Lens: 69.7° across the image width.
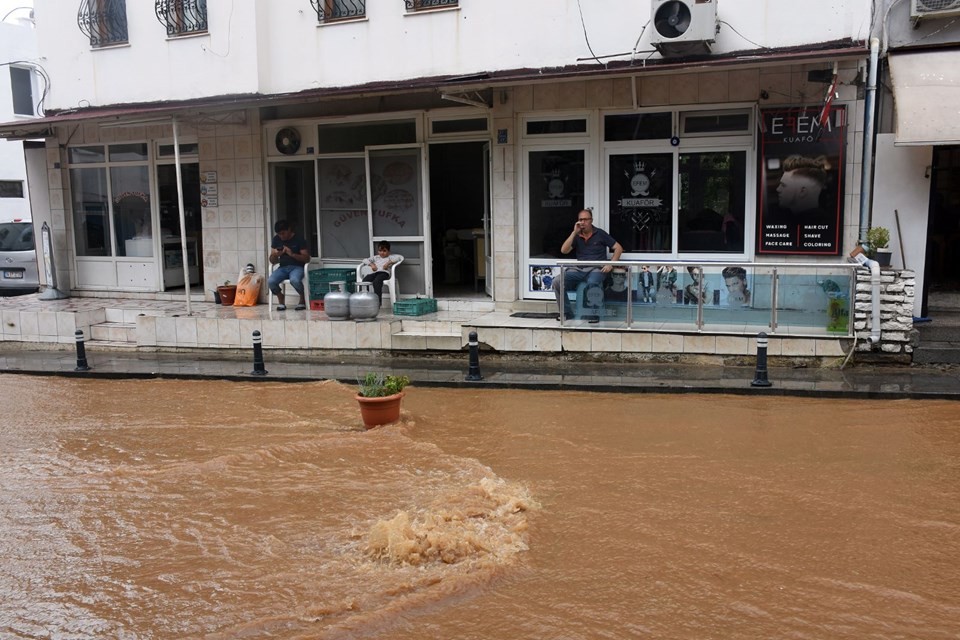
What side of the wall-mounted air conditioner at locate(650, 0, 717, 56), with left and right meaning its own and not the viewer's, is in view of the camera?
front

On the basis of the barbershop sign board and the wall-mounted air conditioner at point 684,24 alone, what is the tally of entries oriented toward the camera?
2

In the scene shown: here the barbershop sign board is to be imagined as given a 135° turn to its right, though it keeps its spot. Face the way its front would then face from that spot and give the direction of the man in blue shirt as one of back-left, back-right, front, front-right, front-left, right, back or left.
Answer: front-left

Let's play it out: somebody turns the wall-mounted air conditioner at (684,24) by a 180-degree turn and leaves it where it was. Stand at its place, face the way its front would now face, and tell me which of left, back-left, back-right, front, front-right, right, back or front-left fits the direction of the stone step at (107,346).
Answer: left

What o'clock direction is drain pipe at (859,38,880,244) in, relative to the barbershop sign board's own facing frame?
The drain pipe is roughly at 9 o'clock from the barbershop sign board.

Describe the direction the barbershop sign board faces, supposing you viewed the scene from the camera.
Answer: facing the viewer

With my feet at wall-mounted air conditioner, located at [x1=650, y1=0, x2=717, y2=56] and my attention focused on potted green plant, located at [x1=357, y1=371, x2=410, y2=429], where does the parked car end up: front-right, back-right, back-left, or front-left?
front-right

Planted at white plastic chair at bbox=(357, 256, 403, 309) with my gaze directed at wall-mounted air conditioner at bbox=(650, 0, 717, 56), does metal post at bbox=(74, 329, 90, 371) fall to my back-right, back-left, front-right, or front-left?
back-right

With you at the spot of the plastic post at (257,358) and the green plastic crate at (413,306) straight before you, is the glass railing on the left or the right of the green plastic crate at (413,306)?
right
